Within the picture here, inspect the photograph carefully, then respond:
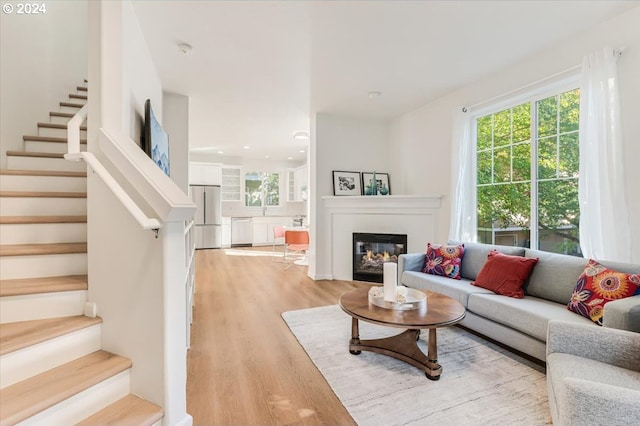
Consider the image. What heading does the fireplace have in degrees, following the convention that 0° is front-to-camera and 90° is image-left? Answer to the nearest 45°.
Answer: approximately 0°

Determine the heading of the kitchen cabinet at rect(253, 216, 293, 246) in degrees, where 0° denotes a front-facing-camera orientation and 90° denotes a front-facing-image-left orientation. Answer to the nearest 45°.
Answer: approximately 0°

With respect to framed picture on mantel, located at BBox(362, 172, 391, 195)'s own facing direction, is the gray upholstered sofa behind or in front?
in front

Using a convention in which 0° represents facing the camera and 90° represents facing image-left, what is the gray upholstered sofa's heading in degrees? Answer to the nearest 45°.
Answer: approximately 45°

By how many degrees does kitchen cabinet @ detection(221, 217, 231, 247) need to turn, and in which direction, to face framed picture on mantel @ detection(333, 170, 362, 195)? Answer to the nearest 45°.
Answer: approximately 45° to its left

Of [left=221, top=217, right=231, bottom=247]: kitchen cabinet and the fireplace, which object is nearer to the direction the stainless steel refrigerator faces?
the fireplace

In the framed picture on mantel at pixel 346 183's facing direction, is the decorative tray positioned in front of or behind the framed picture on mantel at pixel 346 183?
in front
